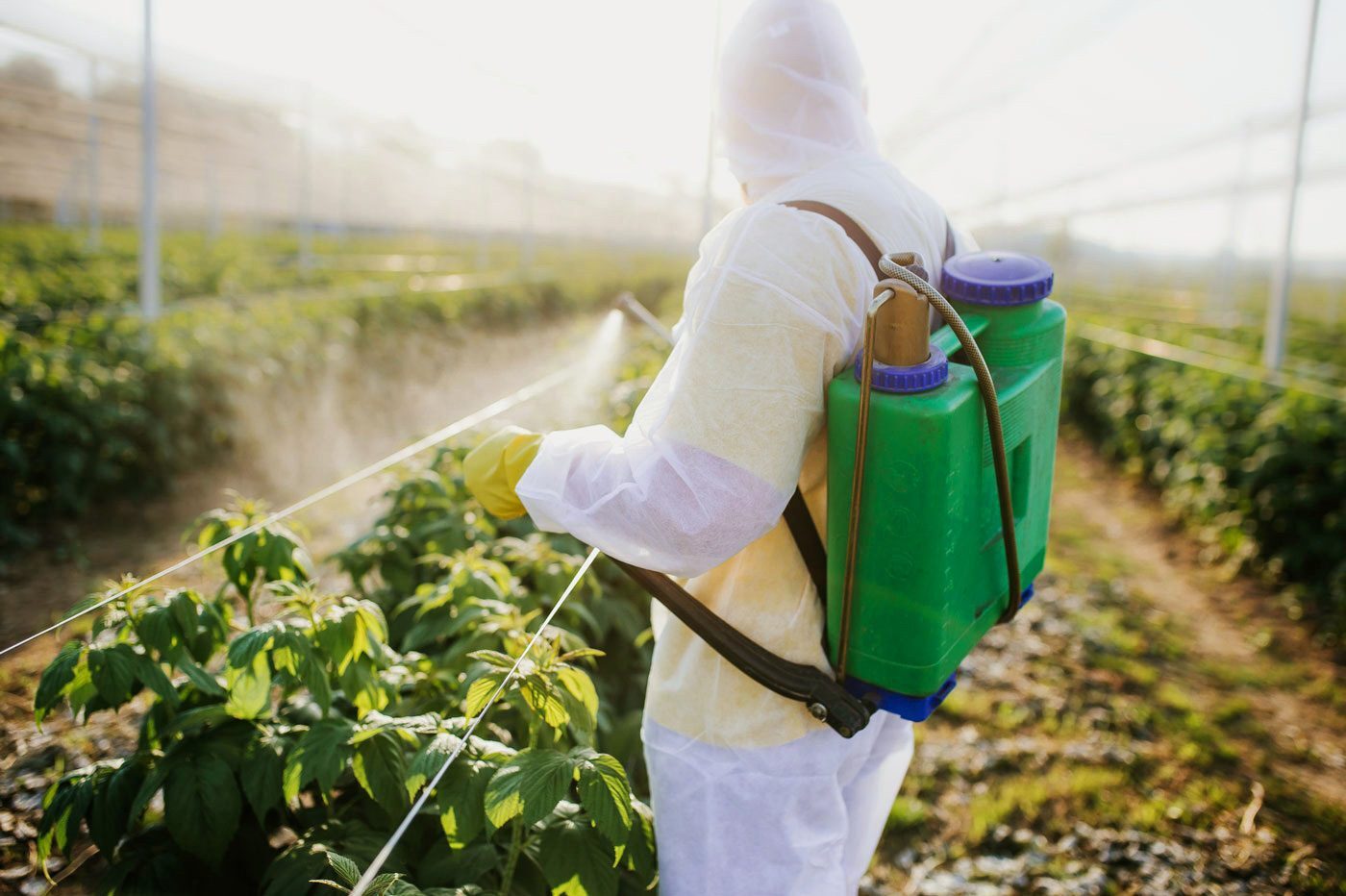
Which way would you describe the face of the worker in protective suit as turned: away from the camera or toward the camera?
away from the camera

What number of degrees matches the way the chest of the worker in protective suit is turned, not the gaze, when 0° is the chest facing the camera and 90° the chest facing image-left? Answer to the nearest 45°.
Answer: approximately 135°
